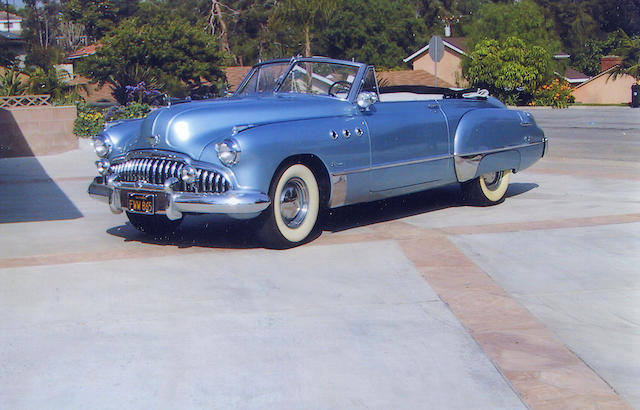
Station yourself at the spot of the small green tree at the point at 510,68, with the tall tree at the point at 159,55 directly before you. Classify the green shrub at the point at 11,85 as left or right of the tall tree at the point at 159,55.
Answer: left

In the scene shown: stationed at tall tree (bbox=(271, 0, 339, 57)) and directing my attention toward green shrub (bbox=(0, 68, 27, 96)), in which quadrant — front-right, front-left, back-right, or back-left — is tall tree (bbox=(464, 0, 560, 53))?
back-left

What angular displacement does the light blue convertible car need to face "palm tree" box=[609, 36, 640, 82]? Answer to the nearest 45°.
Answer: approximately 180°

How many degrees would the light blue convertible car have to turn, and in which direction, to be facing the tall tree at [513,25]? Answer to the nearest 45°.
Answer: approximately 135° to its right

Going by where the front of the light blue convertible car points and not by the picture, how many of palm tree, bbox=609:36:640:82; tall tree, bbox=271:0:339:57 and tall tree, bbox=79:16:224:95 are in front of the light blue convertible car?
0

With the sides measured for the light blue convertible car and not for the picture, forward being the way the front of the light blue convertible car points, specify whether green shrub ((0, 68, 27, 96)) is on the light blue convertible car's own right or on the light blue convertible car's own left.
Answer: on the light blue convertible car's own right

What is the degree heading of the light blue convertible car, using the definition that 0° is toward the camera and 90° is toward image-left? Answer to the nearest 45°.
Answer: approximately 45°

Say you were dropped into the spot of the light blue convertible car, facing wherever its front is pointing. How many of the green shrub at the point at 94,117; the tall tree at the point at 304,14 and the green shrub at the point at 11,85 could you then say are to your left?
0

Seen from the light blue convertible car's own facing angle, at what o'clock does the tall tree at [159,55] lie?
The tall tree is roughly at 4 o'clock from the light blue convertible car.

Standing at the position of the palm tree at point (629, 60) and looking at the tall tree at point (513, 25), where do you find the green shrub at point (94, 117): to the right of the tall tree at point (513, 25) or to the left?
left

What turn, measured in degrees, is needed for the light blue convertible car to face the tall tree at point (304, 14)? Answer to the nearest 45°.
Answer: approximately 135° to its right

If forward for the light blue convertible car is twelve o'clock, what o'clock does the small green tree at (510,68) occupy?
The small green tree is roughly at 5 o'clock from the light blue convertible car.
